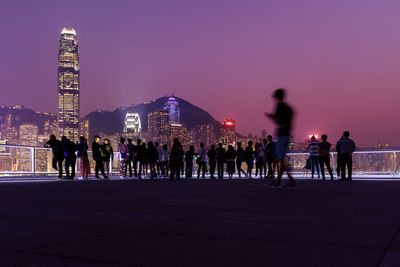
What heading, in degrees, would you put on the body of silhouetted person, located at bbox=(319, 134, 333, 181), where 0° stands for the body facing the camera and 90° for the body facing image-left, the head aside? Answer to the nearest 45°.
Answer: approximately 180°

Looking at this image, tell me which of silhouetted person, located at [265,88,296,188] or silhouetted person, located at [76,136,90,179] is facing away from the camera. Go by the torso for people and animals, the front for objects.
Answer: silhouetted person, located at [76,136,90,179]

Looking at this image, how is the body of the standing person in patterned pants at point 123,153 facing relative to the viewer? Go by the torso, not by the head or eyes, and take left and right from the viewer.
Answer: facing away from the viewer

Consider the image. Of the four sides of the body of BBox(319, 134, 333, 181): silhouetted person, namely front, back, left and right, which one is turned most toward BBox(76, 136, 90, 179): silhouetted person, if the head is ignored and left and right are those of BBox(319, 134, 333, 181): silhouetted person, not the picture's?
left

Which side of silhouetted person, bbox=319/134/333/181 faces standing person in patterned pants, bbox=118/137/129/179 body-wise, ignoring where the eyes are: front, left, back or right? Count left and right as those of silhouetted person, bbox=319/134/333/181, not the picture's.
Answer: left

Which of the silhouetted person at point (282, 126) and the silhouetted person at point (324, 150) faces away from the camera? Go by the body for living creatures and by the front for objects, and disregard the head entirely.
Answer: the silhouetted person at point (324, 150)

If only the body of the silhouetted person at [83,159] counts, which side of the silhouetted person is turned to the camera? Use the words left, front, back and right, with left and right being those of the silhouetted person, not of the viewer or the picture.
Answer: back

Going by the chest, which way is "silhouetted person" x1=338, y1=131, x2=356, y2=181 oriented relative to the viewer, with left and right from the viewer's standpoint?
facing away from the viewer

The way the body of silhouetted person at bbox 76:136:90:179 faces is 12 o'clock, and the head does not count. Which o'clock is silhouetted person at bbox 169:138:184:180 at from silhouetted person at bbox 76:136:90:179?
silhouetted person at bbox 169:138:184:180 is roughly at 4 o'clock from silhouetted person at bbox 76:136:90:179.
